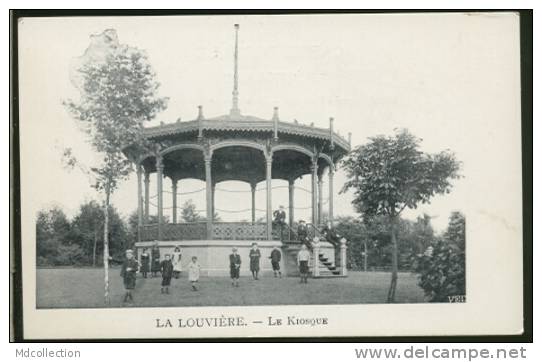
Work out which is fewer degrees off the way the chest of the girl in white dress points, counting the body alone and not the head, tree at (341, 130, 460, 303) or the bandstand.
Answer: the tree

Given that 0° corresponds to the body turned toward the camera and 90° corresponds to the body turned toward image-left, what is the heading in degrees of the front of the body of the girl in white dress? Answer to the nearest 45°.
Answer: approximately 0°

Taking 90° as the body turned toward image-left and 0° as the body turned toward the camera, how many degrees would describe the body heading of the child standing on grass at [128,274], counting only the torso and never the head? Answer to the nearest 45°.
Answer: approximately 0°

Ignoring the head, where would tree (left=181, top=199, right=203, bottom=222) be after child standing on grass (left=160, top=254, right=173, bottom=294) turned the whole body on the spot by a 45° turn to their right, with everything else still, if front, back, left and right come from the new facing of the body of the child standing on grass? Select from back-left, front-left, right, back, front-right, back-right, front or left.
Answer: back-right
